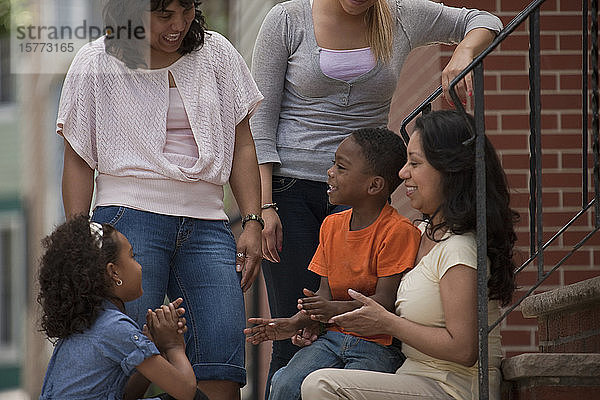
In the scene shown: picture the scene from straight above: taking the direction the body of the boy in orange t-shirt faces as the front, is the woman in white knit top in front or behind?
in front

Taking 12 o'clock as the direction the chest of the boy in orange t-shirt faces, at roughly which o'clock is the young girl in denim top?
The young girl in denim top is roughly at 1 o'clock from the boy in orange t-shirt.

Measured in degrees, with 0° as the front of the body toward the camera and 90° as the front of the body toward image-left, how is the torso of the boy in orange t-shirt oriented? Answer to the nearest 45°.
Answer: approximately 45°

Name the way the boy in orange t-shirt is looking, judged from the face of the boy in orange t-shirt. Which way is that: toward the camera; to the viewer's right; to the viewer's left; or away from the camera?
to the viewer's left

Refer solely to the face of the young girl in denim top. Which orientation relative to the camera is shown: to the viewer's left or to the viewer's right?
to the viewer's right
